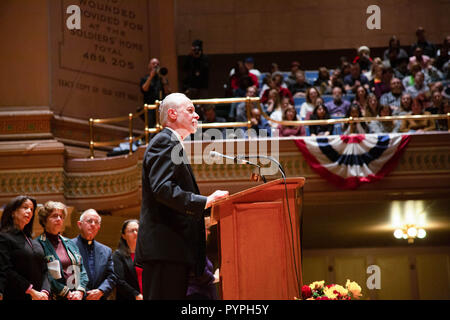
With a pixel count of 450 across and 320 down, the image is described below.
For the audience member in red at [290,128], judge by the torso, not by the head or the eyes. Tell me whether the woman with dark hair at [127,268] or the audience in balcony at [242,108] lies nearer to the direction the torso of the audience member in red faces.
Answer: the woman with dark hair

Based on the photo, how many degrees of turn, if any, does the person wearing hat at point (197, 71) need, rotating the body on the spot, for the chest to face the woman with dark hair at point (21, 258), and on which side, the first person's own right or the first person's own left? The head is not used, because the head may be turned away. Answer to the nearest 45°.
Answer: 0° — they already face them

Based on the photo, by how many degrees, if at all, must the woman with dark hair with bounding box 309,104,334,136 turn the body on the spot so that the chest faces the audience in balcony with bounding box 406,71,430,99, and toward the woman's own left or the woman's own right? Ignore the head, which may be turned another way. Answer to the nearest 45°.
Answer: approximately 135° to the woman's own left

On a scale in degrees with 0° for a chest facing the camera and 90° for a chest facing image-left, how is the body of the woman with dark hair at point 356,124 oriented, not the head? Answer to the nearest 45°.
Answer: approximately 0°

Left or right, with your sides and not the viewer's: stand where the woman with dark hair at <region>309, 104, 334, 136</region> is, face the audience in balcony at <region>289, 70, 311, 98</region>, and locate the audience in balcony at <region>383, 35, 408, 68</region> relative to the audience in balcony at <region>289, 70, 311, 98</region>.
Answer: right

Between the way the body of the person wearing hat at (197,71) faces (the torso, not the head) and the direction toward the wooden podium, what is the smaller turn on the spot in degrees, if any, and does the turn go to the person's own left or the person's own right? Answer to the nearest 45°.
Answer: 0° — they already face it

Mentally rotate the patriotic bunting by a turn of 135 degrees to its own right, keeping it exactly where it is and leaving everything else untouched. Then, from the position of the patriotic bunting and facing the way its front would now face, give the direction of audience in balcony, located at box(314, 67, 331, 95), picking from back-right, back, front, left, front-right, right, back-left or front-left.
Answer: front-right

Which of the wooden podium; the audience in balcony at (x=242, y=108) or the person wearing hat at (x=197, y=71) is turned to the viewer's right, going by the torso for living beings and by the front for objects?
the wooden podium

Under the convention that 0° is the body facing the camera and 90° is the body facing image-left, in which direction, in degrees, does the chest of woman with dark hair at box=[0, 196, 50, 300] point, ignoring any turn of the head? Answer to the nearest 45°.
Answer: approximately 315°

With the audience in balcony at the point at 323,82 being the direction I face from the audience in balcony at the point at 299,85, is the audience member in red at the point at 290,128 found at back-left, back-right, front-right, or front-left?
back-right

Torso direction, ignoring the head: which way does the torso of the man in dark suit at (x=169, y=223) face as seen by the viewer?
to the viewer's right

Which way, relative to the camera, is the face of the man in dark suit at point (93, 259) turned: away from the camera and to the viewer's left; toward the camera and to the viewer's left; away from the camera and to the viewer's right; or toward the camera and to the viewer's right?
toward the camera and to the viewer's right

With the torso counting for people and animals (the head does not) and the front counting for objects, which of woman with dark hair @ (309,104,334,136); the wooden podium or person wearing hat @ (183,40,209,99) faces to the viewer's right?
the wooden podium
